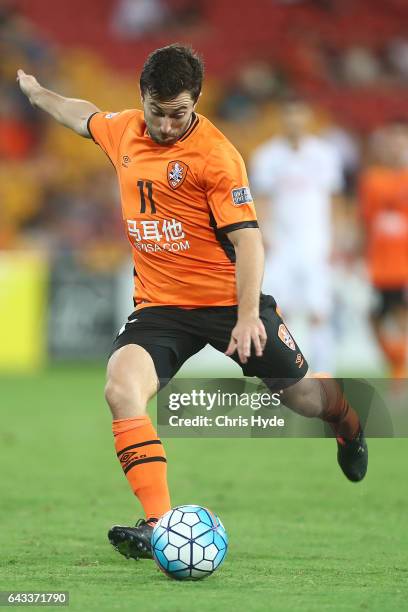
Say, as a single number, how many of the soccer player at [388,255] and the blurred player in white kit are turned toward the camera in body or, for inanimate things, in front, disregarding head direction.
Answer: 2

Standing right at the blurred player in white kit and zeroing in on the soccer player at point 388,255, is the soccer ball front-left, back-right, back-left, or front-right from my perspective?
back-right

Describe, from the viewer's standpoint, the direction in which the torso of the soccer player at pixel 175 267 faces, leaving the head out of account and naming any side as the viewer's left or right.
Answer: facing the viewer and to the left of the viewer

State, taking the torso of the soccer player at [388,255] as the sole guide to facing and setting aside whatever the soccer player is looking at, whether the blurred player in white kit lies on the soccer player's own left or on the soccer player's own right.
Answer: on the soccer player's own right

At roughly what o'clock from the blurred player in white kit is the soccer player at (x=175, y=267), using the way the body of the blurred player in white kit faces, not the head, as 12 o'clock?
The soccer player is roughly at 12 o'clock from the blurred player in white kit.

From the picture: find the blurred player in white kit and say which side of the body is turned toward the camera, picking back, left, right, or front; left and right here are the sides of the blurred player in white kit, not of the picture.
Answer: front

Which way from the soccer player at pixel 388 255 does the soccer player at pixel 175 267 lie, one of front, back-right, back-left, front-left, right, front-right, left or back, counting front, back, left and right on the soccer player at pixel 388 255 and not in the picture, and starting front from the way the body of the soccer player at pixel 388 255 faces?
front

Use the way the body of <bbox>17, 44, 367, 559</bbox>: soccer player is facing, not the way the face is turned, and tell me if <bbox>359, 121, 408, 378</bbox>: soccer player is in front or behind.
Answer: behind

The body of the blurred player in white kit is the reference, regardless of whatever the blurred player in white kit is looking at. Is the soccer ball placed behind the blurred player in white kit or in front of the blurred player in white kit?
in front

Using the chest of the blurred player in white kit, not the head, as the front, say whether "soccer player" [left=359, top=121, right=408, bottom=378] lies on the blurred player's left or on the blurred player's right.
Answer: on the blurred player's left

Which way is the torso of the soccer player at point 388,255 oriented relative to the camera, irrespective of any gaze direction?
toward the camera
